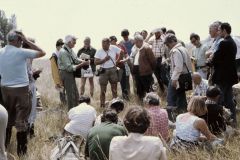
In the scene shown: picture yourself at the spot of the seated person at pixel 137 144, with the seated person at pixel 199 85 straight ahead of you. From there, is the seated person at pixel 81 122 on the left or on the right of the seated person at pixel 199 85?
left

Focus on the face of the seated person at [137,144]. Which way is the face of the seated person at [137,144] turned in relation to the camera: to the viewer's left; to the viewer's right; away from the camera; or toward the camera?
away from the camera

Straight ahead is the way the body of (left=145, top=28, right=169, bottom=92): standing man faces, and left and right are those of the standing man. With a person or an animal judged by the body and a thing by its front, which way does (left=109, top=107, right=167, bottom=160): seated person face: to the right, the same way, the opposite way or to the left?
the opposite way

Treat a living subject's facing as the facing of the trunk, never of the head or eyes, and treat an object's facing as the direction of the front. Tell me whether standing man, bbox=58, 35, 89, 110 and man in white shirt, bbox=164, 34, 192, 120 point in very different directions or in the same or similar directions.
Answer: very different directions

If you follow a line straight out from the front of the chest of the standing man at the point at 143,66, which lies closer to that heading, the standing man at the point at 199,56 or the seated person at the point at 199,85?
the seated person

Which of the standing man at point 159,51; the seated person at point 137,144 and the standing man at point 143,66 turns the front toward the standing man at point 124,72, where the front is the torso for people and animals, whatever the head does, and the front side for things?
the seated person

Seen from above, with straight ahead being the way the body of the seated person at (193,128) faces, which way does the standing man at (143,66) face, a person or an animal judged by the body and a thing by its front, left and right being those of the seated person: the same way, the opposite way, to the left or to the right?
the opposite way

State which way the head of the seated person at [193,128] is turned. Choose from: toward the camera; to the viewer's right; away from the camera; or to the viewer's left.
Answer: away from the camera

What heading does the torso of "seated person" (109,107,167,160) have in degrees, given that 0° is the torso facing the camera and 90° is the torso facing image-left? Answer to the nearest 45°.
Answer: approximately 180°
